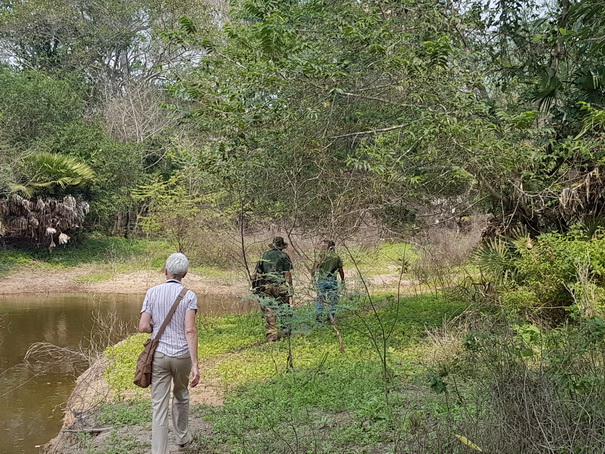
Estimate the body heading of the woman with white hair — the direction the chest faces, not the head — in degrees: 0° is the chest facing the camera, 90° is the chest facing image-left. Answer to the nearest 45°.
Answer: approximately 180°

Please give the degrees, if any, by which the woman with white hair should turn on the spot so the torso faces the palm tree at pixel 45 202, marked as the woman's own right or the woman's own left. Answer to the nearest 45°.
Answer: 0° — they already face it
